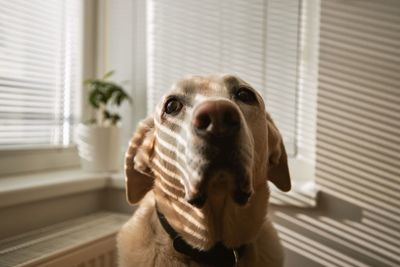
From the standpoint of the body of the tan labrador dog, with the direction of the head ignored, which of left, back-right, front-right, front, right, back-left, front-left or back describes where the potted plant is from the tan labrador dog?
back-right

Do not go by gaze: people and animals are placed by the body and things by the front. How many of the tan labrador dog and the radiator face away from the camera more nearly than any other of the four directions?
0

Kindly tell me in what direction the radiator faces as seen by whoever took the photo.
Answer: facing the viewer and to the right of the viewer

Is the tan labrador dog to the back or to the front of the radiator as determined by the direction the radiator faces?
to the front

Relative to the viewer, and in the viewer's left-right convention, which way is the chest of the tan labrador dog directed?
facing the viewer
